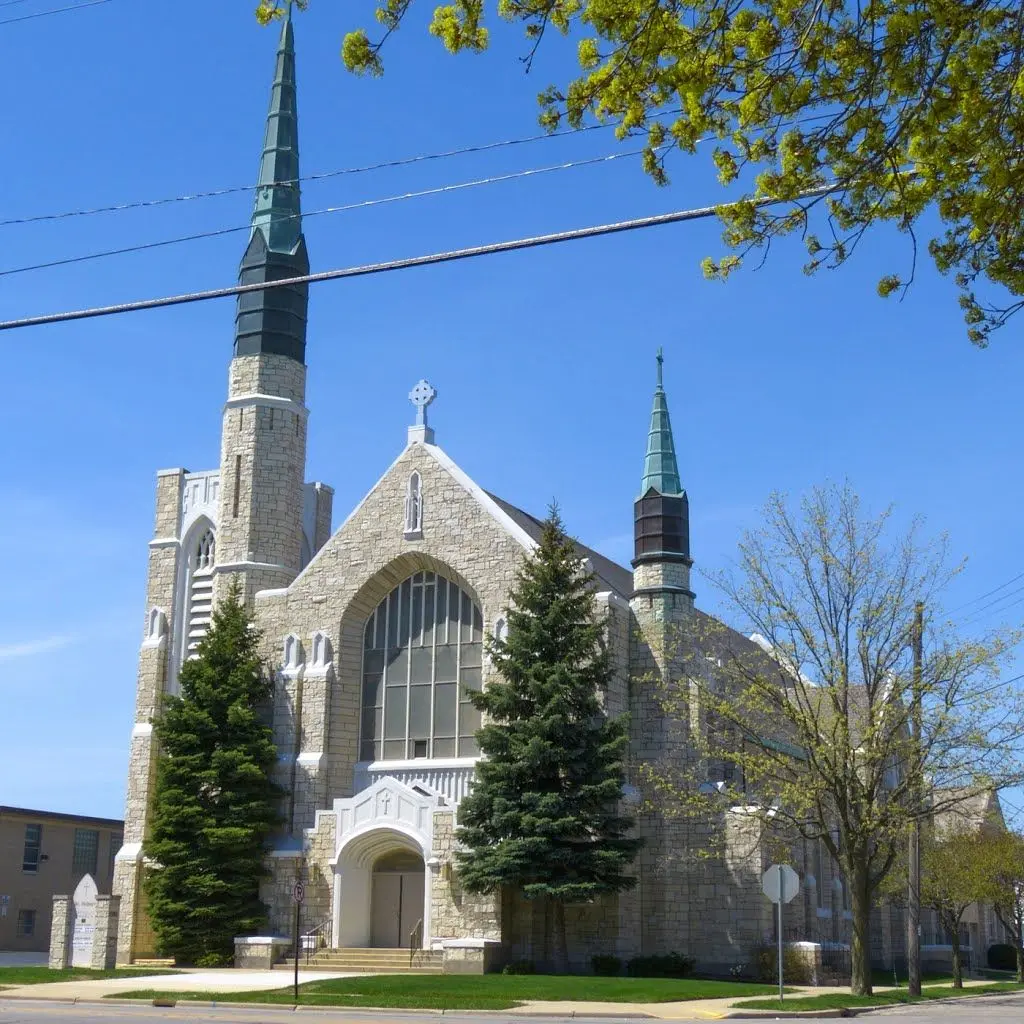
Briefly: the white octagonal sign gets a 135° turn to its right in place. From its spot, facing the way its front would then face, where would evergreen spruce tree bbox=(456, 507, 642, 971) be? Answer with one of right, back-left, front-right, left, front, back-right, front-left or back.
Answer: back

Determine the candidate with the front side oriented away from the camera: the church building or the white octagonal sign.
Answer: the white octagonal sign

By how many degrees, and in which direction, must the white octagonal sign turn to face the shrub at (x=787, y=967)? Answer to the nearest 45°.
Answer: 0° — it already faces it

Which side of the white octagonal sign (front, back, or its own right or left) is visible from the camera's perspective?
back

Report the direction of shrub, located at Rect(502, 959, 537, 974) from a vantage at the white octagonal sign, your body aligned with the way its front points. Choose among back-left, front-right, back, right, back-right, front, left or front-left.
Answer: front-left

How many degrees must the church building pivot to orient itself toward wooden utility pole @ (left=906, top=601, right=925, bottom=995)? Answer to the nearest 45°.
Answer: approximately 90° to its left

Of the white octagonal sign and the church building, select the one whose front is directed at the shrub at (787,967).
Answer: the white octagonal sign

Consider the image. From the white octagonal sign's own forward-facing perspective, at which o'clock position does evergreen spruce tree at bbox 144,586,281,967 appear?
The evergreen spruce tree is roughly at 10 o'clock from the white octagonal sign.

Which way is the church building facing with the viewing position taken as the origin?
facing the viewer and to the left of the viewer

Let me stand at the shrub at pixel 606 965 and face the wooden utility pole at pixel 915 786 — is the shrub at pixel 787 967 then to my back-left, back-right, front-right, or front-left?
front-left

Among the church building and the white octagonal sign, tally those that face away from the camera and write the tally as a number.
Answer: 1
